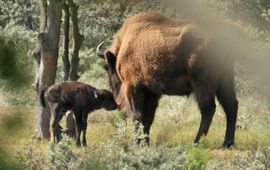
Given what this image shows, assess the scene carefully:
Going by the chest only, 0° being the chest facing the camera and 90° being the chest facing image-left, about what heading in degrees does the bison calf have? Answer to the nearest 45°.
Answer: approximately 270°
